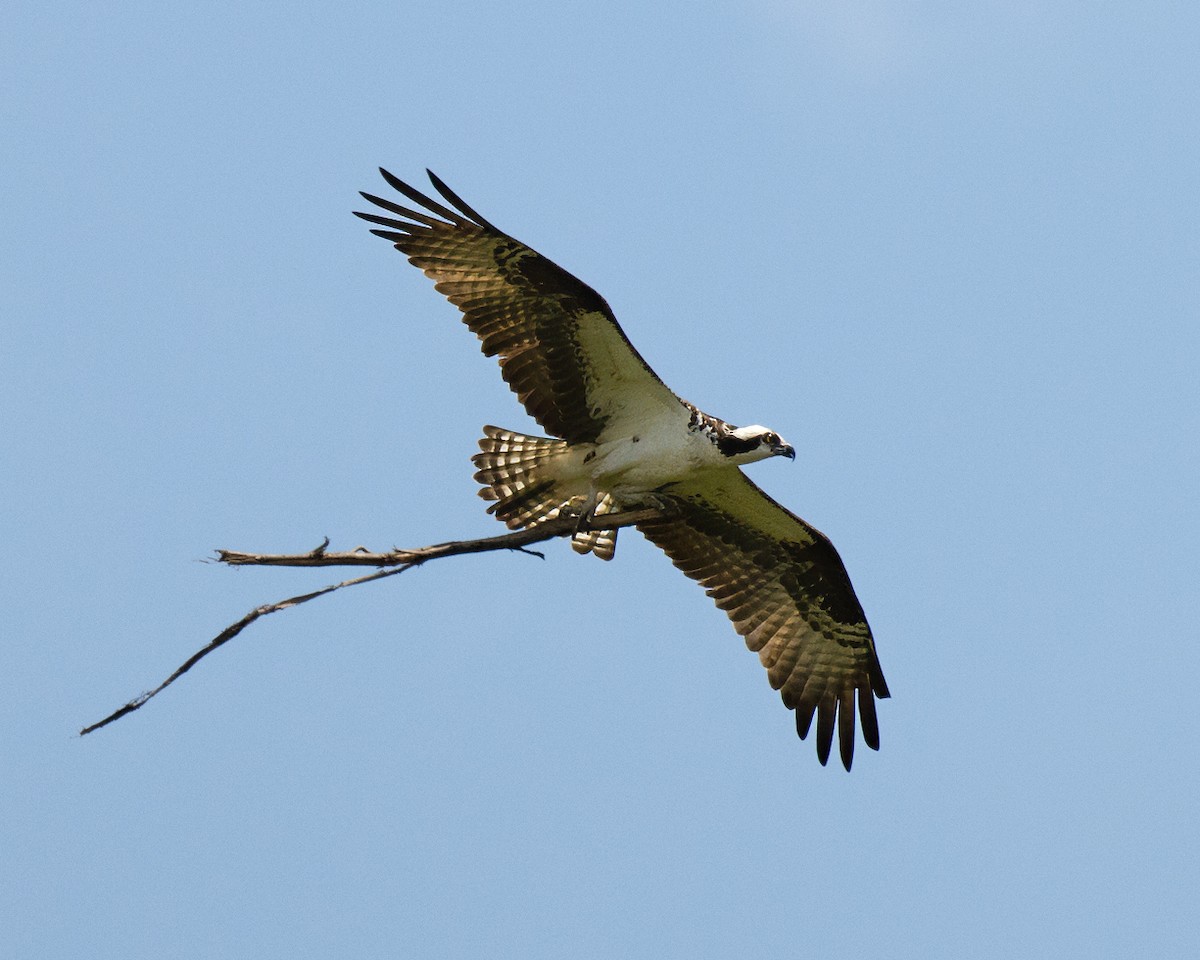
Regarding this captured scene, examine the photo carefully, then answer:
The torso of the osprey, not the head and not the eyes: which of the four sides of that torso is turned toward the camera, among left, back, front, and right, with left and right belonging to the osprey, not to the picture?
right
